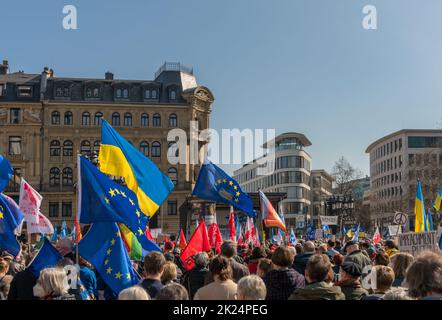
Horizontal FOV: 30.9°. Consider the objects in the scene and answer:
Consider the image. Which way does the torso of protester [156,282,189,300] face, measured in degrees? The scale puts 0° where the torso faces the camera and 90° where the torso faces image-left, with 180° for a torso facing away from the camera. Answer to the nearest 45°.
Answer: approximately 180°

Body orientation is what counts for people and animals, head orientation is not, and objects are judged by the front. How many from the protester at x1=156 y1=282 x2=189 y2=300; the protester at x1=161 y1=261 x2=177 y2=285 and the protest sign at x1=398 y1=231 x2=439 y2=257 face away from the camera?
2

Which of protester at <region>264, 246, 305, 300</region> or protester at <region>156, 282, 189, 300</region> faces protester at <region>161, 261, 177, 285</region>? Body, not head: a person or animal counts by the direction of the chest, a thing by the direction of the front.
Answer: protester at <region>156, 282, 189, 300</region>

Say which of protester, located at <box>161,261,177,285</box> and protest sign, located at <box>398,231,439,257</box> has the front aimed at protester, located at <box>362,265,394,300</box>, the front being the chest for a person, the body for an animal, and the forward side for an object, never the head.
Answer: the protest sign

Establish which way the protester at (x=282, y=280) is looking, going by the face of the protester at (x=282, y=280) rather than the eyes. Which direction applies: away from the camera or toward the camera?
away from the camera

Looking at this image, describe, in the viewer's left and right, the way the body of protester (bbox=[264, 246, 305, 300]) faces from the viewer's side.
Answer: facing away from the viewer

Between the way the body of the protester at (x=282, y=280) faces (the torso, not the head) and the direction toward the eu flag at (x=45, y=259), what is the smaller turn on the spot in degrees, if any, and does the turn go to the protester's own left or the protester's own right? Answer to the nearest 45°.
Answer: approximately 90° to the protester's own left

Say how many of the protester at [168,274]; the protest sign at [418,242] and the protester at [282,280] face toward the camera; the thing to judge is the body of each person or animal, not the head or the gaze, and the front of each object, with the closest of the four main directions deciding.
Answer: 1

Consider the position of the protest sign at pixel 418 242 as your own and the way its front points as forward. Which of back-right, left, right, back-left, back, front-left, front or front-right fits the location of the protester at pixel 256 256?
front-right

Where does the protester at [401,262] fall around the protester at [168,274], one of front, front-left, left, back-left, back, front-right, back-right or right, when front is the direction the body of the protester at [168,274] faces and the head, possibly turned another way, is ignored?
right

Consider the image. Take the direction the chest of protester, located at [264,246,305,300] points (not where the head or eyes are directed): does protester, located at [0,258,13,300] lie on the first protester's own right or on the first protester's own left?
on the first protester's own left

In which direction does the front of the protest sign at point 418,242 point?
toward the camera

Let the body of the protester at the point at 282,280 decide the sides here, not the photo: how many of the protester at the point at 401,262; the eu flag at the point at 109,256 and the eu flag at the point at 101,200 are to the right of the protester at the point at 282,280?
1

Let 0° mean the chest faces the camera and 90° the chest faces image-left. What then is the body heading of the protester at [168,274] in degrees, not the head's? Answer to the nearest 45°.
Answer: approximately 180°
